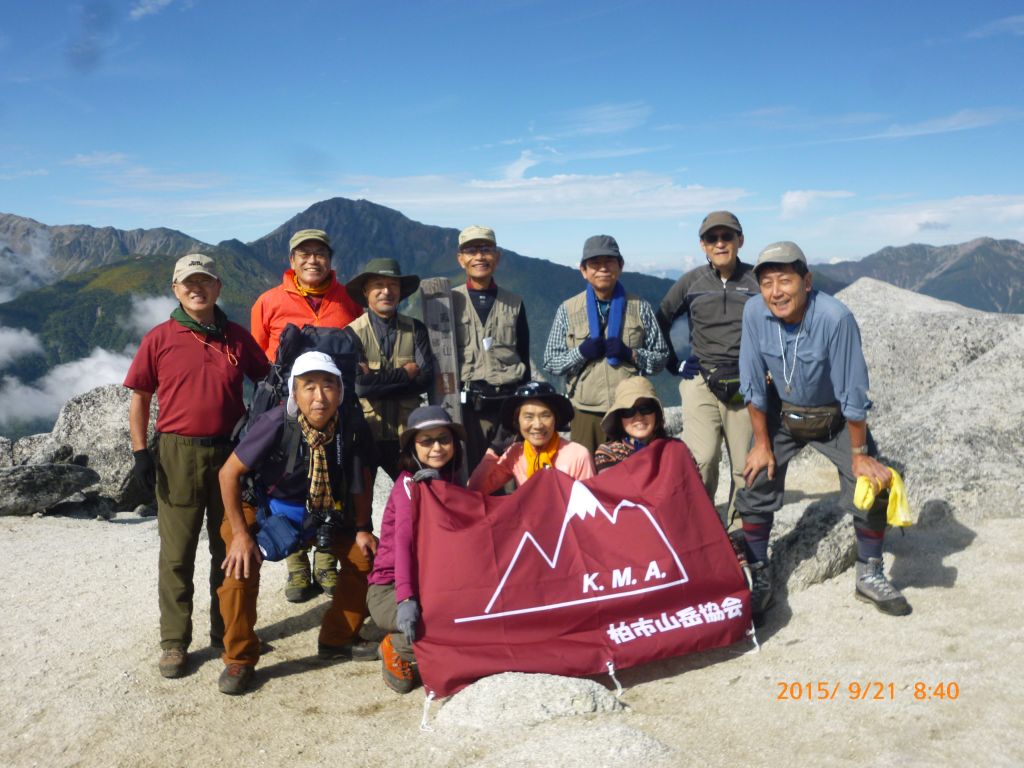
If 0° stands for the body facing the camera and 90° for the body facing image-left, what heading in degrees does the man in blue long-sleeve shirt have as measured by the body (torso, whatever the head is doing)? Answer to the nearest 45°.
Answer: approximately 0°

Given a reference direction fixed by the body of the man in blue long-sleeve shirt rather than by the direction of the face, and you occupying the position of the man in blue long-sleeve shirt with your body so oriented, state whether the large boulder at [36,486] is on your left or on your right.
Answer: on your right

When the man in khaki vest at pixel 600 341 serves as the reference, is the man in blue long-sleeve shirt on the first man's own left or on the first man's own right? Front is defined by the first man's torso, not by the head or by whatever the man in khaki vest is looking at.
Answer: on the first man's own left

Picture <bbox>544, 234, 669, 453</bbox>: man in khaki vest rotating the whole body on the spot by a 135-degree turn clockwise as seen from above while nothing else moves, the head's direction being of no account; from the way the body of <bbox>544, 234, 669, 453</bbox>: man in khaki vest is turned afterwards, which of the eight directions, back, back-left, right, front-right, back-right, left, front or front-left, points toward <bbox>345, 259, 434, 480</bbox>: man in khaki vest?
front-left

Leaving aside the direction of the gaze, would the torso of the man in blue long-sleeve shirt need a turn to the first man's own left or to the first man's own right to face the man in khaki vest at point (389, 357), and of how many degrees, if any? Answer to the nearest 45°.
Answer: approximately 90° to the first man's own right

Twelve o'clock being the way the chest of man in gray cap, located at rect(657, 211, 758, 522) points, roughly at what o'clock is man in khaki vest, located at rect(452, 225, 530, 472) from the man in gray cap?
The man in khaki vest is roughly at 3 o'clock from the man in gray cap.
